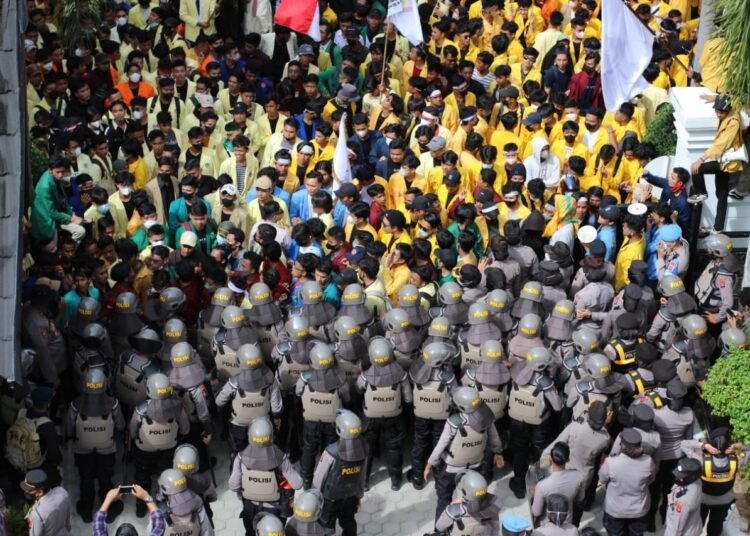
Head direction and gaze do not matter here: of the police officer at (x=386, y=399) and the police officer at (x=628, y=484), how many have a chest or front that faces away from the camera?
2

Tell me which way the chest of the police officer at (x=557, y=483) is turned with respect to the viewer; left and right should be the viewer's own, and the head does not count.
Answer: facing away from the viewer

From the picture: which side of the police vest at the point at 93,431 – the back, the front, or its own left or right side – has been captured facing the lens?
back

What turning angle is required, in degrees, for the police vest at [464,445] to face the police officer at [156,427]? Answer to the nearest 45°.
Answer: approximately 45° to its left

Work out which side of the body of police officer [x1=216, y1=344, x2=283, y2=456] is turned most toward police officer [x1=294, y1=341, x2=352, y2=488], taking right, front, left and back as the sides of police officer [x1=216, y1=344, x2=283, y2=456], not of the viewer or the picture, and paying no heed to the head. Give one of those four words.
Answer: right

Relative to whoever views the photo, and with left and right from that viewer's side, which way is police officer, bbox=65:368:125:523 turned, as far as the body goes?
facing away from the viewer

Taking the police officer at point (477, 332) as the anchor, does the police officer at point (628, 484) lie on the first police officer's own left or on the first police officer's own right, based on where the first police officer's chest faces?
on the first police officer's own right

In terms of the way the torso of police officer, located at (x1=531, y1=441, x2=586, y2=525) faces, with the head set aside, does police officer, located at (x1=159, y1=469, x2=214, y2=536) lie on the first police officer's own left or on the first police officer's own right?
on the first police officer's own left

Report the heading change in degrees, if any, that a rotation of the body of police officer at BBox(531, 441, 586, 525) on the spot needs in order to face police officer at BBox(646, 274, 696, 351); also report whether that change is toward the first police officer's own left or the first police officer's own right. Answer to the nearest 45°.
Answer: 0° — they already face them
